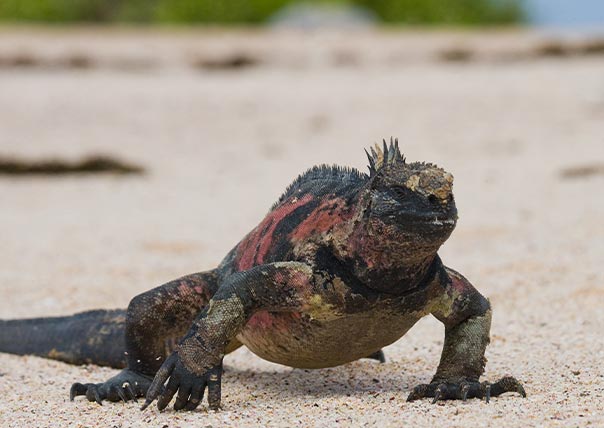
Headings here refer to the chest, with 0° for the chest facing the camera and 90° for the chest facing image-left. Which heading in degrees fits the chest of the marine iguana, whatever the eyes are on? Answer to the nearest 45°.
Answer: approximately 315°
